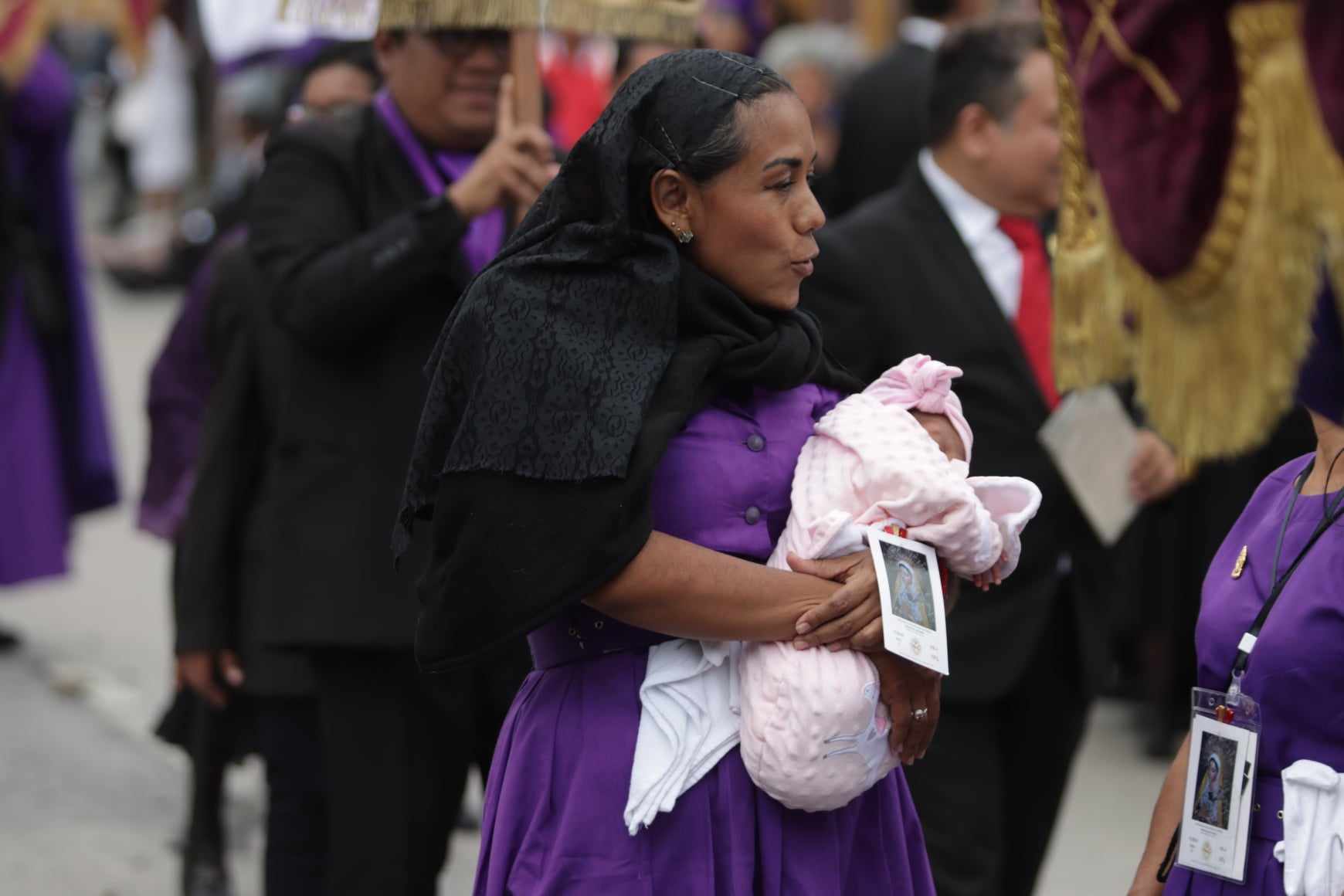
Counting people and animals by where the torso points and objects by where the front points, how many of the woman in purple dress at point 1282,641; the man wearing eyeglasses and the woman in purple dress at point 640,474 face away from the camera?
0

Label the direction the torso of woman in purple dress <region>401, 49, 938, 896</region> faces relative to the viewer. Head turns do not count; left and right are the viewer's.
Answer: facing the viewer and to the right of the viewer

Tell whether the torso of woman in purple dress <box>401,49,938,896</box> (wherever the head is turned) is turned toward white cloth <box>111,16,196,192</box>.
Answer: no

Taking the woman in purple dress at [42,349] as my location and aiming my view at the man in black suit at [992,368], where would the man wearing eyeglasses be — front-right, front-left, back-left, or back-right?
front-right

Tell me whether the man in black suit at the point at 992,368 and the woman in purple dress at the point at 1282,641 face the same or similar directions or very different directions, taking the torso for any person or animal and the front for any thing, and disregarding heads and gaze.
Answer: same or similar directions

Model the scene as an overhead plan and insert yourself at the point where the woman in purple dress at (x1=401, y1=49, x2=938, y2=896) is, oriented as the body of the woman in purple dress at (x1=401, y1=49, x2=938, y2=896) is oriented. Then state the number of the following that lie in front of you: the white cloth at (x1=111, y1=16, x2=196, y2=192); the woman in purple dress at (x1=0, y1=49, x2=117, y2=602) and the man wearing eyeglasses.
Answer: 0

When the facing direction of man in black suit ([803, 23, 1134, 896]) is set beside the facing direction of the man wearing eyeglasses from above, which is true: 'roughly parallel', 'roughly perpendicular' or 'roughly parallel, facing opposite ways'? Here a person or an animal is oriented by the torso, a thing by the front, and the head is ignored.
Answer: roughly parallel

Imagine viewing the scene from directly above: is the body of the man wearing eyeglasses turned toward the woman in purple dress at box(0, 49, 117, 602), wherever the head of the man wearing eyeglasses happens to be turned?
no

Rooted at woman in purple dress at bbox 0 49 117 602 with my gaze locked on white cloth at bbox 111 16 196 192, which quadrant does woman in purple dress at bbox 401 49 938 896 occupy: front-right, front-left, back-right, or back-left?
back-right

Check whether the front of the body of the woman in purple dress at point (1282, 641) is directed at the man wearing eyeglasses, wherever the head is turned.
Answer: no

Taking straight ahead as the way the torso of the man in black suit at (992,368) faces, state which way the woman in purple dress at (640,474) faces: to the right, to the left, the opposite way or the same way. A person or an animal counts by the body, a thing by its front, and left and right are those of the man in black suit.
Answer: the same way

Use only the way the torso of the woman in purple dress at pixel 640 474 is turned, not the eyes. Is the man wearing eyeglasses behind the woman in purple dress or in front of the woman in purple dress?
behind

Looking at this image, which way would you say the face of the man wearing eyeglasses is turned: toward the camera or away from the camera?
toward the camera

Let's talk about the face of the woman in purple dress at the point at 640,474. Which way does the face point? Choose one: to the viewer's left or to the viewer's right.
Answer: to the viewer's right

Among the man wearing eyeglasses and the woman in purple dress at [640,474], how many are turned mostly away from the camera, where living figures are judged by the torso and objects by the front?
0
